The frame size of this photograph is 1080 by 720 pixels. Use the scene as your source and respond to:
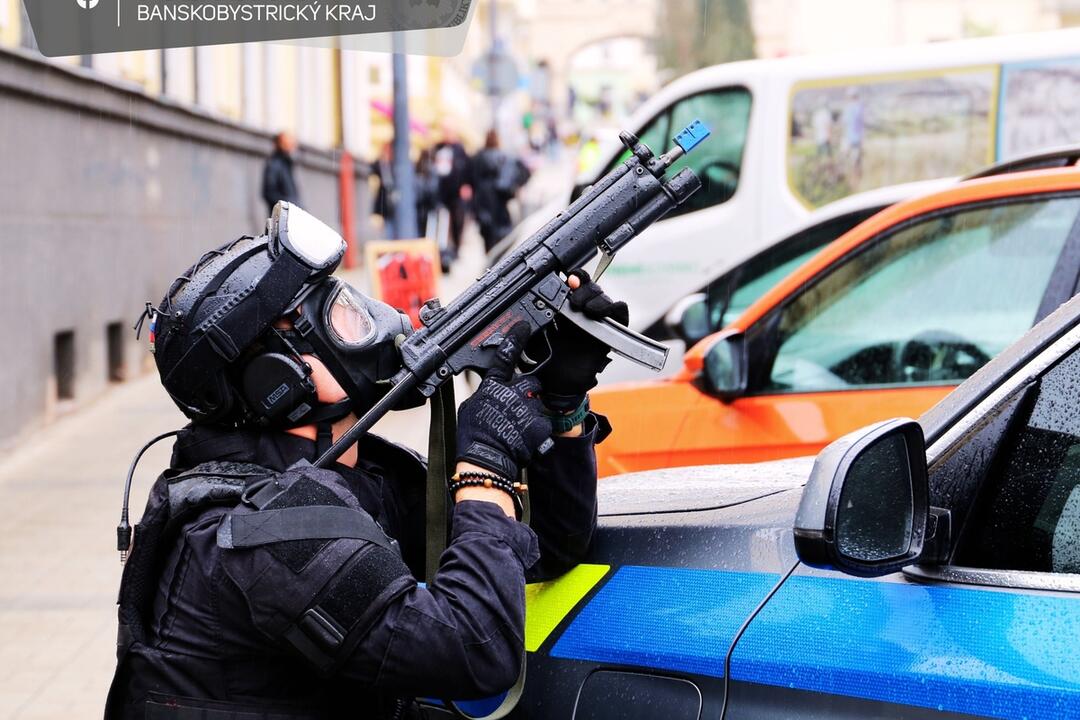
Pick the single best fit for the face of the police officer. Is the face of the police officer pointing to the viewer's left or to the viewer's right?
to the viewer's right

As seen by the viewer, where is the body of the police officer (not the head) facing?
to the viewer's right

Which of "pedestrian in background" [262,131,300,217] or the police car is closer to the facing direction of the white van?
the pedestrian in background

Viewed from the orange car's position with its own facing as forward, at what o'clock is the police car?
The police car is roughly at 9 o'clock from the orange car.

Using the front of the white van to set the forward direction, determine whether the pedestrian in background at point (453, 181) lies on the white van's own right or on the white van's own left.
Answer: on the white van's own right

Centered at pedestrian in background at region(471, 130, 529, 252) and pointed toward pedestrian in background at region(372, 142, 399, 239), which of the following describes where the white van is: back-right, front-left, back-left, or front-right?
back-left

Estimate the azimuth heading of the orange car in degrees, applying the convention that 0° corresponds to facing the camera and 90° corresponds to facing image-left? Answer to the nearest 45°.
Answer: approximately 90°

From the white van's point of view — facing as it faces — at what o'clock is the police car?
The police car is roughly at 9 o'clock from the white van.

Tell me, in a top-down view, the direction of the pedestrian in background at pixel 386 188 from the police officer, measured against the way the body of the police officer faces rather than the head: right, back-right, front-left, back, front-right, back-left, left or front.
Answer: left

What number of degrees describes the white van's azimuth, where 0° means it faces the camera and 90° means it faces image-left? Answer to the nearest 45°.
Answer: approximately 90°

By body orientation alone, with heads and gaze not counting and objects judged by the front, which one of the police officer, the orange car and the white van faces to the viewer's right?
the police officer

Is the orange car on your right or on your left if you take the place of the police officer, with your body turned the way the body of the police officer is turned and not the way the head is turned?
on your left
